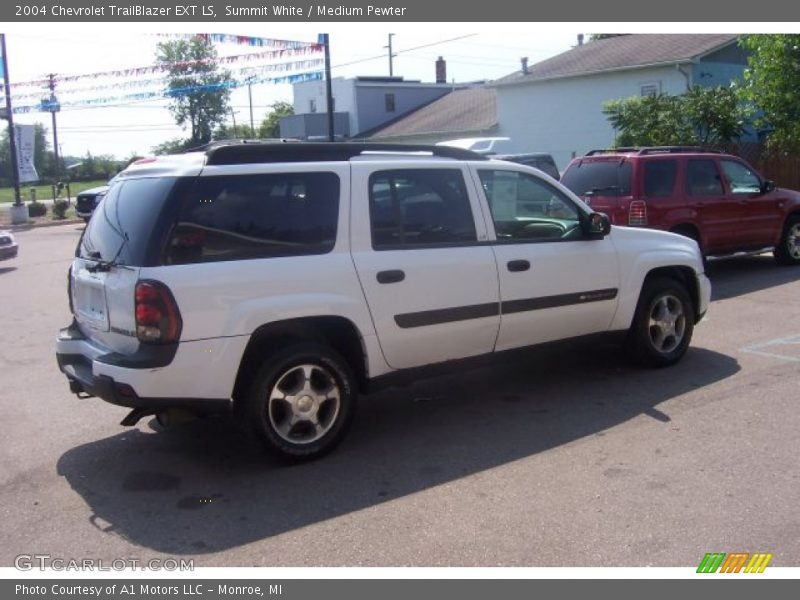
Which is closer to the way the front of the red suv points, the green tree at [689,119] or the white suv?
the green tree

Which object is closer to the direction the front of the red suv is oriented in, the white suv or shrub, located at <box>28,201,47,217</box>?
the shrub

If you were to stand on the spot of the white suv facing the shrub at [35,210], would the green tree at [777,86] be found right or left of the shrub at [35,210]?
right

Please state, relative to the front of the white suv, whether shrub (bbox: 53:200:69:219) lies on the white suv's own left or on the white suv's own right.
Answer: on the white suv's own left

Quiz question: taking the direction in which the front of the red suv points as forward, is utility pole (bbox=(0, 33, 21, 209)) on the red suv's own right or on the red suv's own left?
on the red suv's own left

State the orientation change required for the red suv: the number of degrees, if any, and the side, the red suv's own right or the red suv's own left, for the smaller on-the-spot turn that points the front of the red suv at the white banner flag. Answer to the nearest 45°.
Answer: approximately 90° to the red suv's own left

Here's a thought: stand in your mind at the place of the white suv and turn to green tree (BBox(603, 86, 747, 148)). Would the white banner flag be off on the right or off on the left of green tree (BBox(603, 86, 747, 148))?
left

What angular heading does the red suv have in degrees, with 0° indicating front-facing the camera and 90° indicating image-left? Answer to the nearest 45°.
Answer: approximately 225°

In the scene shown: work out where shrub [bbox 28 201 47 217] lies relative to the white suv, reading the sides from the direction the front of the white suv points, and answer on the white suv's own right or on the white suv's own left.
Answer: on the white suv's own left

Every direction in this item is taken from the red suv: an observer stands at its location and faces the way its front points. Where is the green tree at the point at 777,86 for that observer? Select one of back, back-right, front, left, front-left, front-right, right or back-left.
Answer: front-left

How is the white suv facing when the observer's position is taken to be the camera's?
facing away from the viewer and to the right of the viewer

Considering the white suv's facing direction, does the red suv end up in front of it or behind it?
in front
